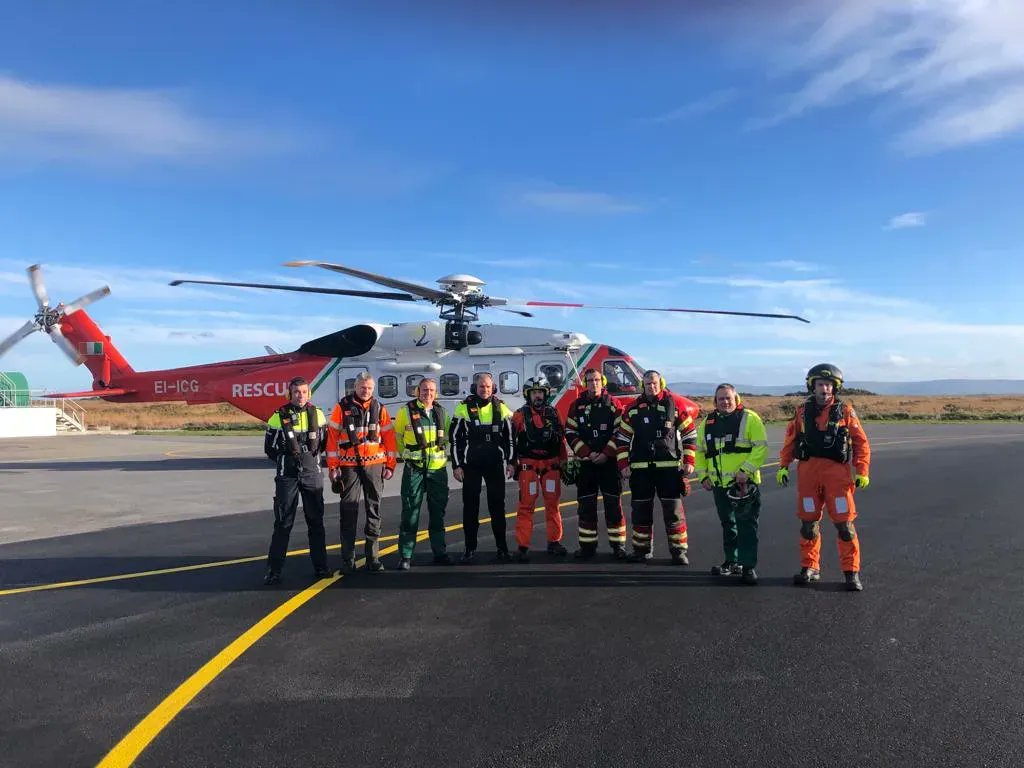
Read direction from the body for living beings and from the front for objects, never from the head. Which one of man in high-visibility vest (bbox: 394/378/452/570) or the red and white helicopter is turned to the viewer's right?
the red and white helicopter

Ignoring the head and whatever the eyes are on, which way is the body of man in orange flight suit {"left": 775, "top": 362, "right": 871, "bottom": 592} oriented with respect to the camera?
toward the camera

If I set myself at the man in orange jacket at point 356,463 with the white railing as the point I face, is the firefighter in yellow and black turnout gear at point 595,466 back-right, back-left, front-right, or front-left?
back-right

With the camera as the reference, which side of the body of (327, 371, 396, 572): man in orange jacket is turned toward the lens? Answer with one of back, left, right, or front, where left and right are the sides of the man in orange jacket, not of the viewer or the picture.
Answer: front

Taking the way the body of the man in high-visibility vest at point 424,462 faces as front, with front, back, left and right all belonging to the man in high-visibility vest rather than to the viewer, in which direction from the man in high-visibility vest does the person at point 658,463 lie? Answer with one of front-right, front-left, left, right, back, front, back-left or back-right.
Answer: left

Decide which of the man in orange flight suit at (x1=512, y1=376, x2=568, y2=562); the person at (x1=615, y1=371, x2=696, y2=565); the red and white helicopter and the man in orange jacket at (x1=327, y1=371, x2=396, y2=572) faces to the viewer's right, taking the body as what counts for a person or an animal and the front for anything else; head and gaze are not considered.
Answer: the red and white helicopter

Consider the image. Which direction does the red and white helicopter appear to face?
to the viewer's right

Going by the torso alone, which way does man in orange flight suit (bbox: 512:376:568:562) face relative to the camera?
toward the camera

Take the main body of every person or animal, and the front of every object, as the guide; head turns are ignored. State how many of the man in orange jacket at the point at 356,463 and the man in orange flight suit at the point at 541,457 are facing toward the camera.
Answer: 2

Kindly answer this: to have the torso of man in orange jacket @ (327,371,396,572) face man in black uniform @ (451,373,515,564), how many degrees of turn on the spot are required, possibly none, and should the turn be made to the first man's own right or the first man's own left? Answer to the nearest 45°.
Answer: approximately 90° to the first man's own left

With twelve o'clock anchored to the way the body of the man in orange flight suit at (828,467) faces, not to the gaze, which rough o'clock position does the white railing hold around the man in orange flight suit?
The white railing is roughly at 4 o'clock from the man in orange flight suit.
